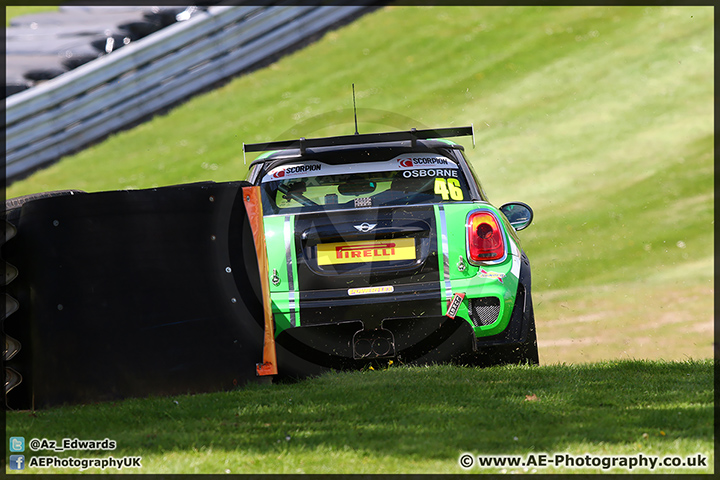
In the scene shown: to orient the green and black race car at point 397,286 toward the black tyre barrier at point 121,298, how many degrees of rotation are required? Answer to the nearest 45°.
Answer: approximately 90° to its left

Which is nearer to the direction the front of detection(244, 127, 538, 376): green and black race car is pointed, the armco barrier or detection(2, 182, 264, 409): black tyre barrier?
the armco barrier

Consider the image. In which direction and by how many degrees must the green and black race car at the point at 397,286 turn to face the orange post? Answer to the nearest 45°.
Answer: approximately 90° to its left

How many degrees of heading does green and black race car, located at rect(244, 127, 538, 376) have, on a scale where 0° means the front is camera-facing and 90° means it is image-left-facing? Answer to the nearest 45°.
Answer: approximately 180°
